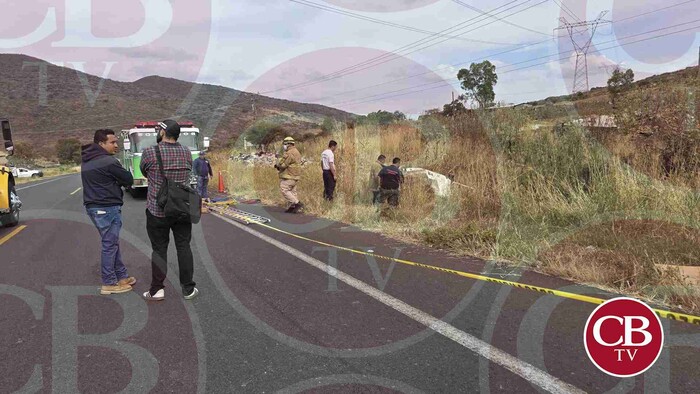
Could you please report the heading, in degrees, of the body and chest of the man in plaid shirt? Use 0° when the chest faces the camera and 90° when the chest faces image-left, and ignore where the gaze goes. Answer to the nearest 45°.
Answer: approximately 180°

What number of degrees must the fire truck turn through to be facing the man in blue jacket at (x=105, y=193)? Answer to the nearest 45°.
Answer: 0° — it already faces them

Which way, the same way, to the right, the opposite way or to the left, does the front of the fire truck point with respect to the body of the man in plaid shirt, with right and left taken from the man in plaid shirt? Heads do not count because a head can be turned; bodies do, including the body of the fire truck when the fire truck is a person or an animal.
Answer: the opposite way

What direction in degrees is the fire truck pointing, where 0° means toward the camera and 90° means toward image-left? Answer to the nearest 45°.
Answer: approximately 0°

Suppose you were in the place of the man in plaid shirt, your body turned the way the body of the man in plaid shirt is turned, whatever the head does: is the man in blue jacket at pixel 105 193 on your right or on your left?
on your left

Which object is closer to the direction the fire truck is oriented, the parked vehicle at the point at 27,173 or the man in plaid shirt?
the man in plaid shirt

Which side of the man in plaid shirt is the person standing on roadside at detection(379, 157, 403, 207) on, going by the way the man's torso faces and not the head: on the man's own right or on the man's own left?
on the man's own right
